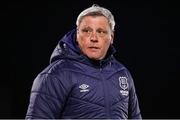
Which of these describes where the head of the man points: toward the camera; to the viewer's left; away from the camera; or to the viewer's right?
toward the camera
